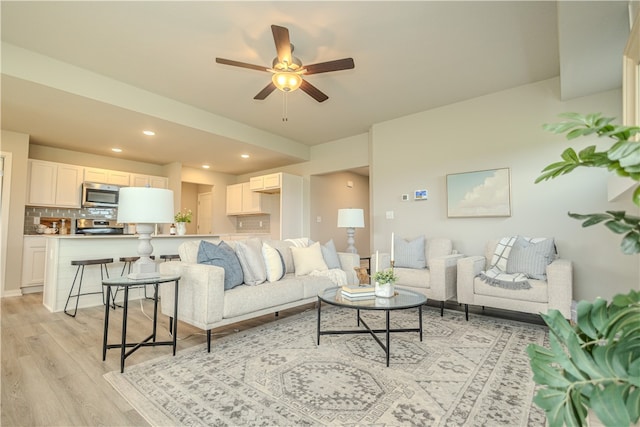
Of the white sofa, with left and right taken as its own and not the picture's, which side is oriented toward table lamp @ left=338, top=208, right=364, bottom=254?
left

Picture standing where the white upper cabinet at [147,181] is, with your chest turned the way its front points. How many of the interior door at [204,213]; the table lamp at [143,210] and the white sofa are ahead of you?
2

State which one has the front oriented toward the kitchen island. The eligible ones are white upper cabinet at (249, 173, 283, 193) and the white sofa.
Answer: the white upper cabinet

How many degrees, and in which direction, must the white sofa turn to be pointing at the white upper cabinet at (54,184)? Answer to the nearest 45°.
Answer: approximately 180°

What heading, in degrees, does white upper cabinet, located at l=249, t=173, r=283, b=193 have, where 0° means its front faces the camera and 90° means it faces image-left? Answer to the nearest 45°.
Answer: approximately 45°

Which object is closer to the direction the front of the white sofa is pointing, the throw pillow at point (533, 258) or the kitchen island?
the throw pillow

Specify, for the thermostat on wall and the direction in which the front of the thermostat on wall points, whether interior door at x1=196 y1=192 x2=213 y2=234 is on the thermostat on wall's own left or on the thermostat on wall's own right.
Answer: on the thermostat on wall's own right

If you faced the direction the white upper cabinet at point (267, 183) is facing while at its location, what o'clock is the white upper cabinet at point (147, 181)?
the white upper cabinet at point (147, 181) is roughly at 2 o'clock from the white upper cabinet at point (267, 183).

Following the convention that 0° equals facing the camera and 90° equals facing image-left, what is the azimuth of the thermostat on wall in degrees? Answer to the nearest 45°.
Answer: approximately 0°

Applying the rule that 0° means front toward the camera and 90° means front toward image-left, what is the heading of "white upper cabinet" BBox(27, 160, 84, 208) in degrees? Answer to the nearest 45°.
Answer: approximately 0°
